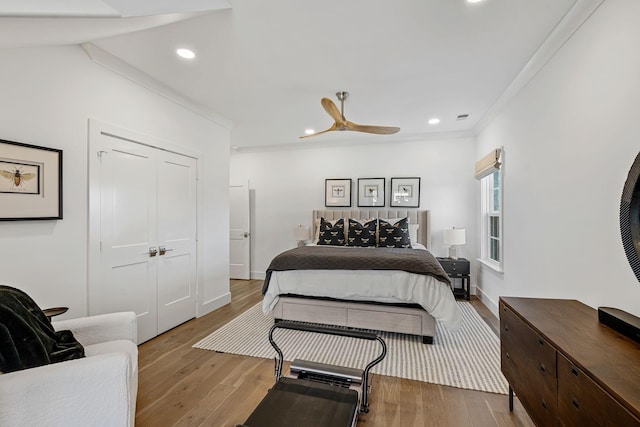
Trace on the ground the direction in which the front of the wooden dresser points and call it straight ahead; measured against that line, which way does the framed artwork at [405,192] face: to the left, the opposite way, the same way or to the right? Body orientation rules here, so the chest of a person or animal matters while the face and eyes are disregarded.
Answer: to the left

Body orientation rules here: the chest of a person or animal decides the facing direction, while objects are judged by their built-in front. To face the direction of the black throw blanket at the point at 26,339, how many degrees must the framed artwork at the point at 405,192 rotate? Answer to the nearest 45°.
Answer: approximately 45° to its right

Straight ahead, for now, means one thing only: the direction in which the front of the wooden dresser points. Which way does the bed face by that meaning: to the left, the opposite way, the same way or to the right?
to the left

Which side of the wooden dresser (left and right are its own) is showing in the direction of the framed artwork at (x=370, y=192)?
right

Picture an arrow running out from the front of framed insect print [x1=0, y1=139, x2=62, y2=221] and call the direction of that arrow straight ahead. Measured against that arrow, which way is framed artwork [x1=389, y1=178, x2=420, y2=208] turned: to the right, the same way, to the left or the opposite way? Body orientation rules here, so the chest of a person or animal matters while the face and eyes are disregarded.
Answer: to the right

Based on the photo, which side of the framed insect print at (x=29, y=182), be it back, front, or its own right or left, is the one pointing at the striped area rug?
front

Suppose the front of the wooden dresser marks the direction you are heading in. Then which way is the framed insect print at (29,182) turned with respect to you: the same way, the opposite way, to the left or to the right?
the opposite way

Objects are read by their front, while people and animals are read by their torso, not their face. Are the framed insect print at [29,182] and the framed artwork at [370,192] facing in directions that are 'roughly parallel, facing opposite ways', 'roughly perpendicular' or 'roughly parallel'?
roughly perpendicular
